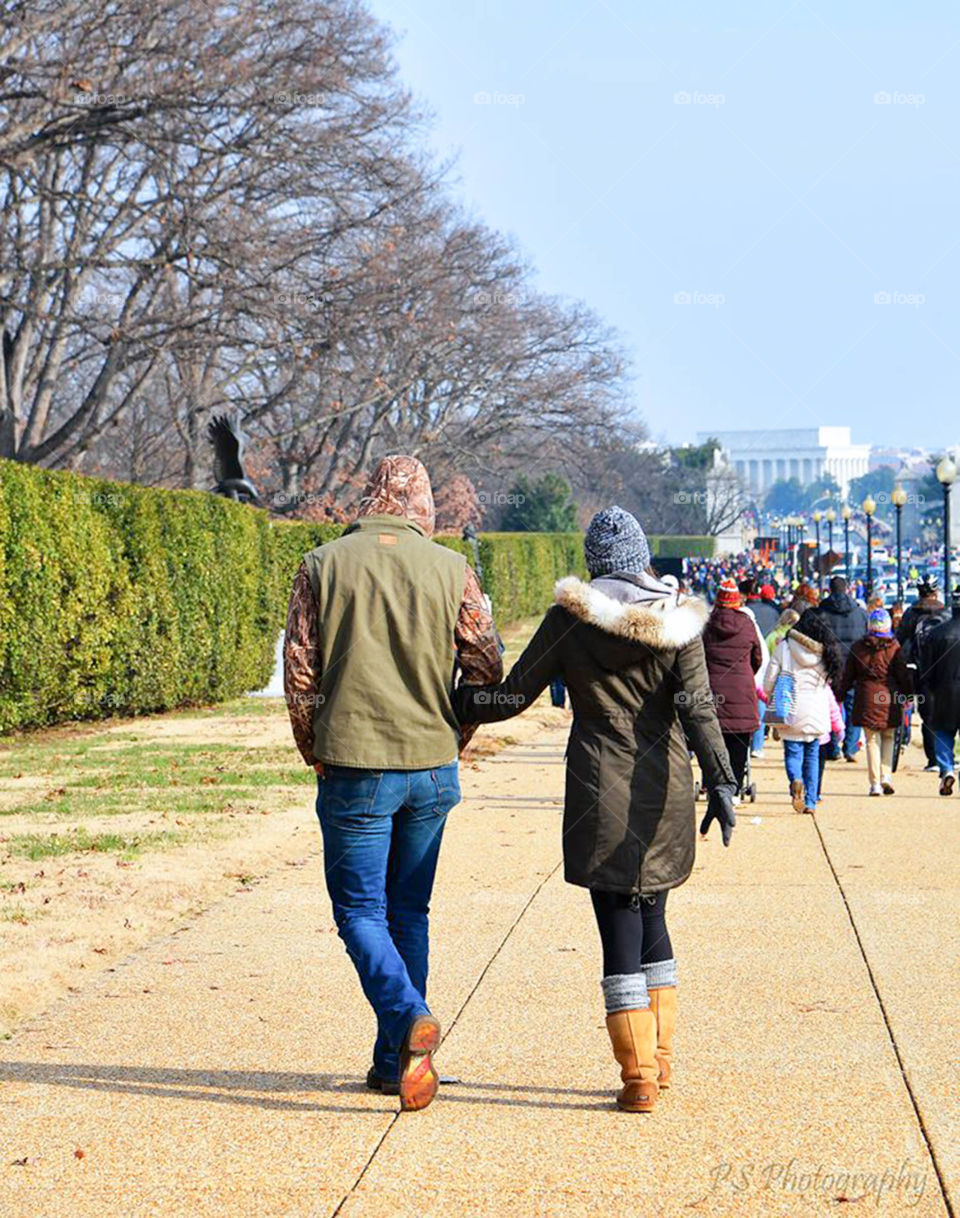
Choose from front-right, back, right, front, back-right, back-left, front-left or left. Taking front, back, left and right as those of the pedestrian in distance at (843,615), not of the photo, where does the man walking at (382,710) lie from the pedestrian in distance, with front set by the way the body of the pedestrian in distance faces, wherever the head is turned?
back

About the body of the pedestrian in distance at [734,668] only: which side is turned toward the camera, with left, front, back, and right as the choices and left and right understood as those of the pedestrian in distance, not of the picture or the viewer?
back

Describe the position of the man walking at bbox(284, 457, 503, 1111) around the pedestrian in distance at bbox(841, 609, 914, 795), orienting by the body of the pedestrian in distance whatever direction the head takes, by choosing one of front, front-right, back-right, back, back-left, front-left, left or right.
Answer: back

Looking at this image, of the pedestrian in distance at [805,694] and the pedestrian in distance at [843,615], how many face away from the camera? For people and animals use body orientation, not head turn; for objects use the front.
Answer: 2

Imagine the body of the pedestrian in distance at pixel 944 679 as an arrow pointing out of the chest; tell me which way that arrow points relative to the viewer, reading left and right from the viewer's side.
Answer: facing away from the viewer

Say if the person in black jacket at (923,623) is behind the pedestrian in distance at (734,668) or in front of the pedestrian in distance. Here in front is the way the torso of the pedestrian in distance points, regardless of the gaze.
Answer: in front

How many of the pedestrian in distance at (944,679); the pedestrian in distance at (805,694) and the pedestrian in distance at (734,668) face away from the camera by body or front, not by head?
3

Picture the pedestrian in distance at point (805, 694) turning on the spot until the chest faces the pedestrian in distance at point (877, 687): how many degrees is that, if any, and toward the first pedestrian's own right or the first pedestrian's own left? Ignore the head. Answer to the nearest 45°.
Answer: approximately 45° to the first pedestrian's own right

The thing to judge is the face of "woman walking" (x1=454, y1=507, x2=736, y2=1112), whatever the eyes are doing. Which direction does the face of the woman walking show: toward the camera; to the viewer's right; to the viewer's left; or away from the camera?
away from the camera

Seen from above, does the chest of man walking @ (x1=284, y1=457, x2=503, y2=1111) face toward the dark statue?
yes

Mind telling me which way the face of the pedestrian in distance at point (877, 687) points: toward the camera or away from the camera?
away from the camera

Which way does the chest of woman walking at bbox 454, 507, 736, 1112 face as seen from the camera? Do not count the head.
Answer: away from the camera

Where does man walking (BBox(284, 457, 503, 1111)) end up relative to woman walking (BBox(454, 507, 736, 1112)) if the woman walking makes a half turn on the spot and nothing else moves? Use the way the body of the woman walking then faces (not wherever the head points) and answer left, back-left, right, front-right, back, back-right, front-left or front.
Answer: right

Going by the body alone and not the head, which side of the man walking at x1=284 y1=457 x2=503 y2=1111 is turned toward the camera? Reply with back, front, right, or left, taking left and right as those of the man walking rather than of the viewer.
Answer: back

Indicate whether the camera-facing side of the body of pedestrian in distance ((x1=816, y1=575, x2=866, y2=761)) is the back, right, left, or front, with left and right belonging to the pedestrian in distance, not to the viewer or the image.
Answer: back

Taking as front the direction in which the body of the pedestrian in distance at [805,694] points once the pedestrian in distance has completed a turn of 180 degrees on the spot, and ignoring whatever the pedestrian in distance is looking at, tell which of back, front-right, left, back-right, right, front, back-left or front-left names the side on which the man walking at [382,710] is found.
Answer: front
